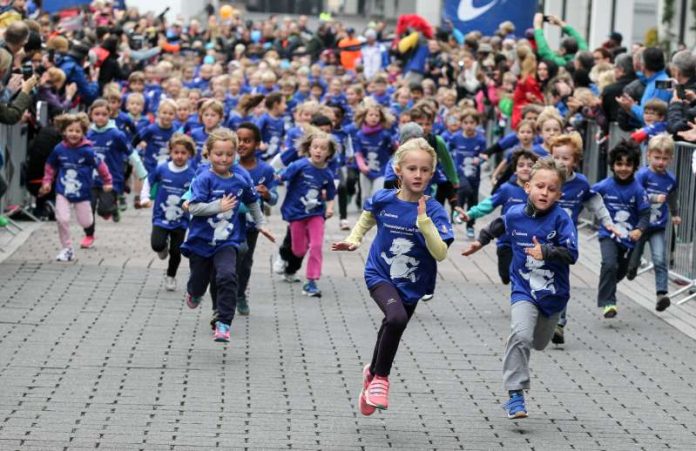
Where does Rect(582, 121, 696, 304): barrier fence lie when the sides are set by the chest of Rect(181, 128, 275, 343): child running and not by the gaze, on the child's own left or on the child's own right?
on the child's own left

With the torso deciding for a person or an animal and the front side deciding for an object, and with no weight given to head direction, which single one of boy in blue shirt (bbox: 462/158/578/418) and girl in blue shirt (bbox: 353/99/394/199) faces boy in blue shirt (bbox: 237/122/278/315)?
girl in blue shirt (bbox: 353/99/394/199)

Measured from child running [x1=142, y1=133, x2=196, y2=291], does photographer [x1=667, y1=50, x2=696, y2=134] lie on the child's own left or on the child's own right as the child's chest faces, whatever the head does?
on the child's own left

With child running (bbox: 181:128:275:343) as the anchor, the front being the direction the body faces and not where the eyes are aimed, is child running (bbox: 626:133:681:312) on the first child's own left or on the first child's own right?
on the first child's own left

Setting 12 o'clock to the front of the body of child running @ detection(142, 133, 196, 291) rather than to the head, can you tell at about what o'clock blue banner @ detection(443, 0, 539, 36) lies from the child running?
The blue banner is roughly at 7 o'clock from the child running.

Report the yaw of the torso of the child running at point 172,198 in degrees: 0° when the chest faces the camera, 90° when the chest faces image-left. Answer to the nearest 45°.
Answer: approximately 0°
